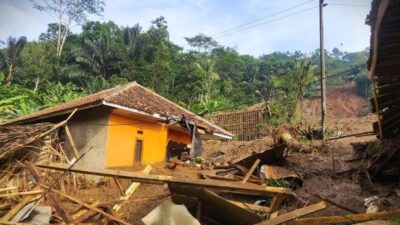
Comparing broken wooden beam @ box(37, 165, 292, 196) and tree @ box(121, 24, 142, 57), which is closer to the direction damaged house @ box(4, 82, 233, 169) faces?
the broken wooden beam

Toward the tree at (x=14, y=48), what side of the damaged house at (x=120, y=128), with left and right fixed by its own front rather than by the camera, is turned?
back

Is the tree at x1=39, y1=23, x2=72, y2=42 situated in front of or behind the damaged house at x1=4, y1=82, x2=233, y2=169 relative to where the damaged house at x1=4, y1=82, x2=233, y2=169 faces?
behind

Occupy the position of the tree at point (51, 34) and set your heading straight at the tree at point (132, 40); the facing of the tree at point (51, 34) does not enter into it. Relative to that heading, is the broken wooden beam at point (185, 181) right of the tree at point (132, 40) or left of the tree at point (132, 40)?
right

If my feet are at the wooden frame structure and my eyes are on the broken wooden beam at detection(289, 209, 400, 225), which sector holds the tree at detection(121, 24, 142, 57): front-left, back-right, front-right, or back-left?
back-right

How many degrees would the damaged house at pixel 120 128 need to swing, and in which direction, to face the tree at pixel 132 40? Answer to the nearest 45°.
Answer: approximately 135° to its left

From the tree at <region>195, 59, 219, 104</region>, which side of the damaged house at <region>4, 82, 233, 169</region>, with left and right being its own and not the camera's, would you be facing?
left

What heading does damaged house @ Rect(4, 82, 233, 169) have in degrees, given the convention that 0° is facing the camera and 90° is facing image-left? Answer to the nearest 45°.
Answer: approximately 315°

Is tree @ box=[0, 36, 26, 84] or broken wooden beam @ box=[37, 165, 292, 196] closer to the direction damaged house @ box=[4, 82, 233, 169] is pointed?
the broken wooden beam
